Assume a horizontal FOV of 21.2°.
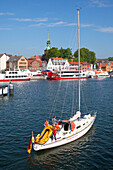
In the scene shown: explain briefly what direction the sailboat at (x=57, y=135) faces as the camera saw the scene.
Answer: facing away from the viewer and to the right of the viewer
